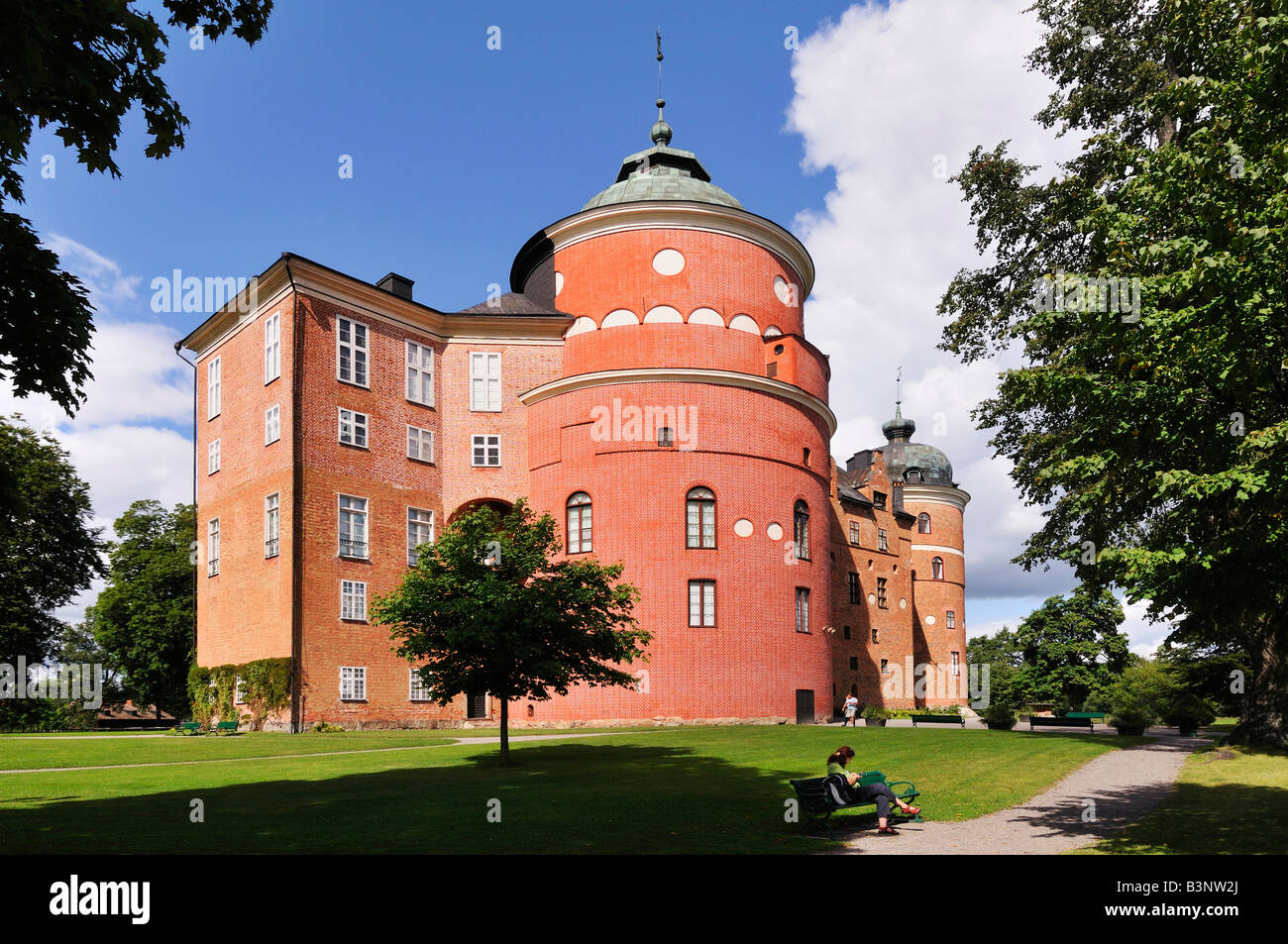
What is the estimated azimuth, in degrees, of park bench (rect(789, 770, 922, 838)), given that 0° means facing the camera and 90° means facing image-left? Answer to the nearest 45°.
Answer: approximately 315°

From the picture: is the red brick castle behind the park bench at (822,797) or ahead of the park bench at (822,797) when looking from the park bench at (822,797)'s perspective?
behind

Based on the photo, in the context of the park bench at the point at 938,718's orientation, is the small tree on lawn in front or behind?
in front

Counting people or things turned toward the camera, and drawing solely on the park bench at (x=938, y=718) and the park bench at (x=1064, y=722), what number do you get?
2

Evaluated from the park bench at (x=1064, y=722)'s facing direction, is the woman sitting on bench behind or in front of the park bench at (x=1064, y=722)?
in front
